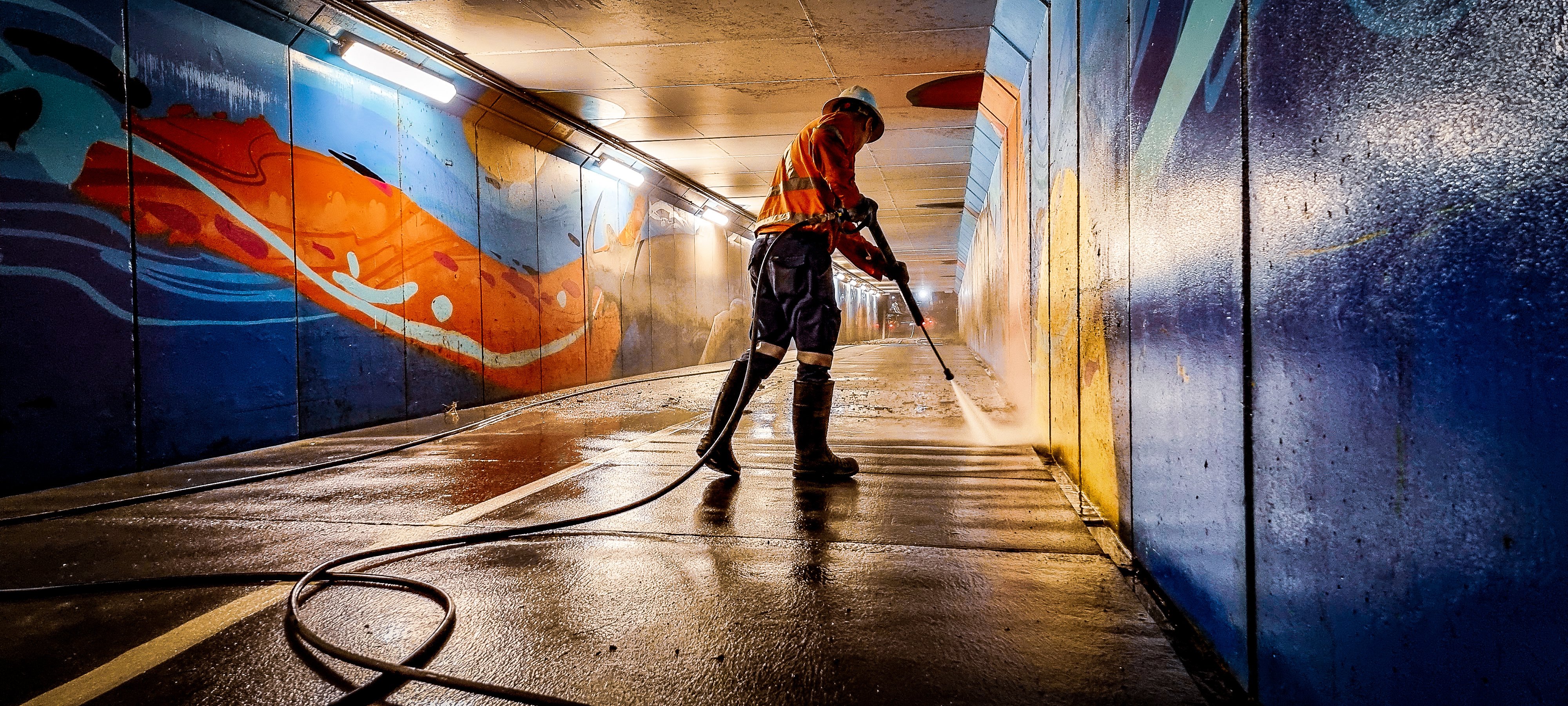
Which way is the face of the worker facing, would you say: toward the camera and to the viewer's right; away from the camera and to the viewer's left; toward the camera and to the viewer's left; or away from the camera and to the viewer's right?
away from the camera and to the viewer's right

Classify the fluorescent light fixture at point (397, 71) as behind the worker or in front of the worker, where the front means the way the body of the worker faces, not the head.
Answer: behind

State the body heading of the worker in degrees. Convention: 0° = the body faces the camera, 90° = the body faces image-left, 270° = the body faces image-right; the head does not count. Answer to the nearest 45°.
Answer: approximately 270°
